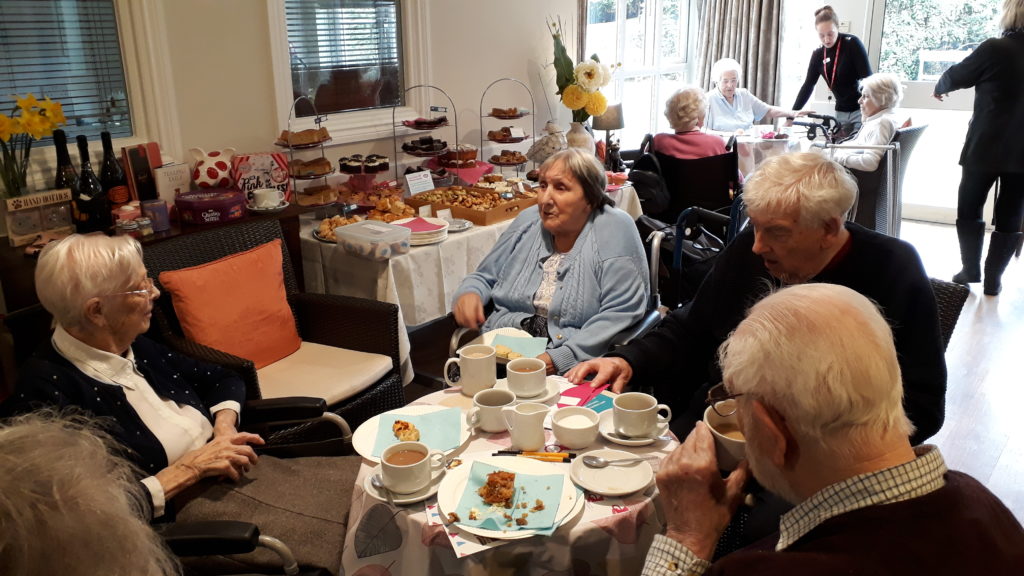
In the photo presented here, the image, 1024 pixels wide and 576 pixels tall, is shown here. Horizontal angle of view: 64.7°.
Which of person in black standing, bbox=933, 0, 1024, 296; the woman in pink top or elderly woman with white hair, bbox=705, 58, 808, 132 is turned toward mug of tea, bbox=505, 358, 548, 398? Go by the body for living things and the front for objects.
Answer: the elderly woman with white hair

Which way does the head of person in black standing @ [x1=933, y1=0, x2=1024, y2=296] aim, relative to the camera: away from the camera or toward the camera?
away from the camera

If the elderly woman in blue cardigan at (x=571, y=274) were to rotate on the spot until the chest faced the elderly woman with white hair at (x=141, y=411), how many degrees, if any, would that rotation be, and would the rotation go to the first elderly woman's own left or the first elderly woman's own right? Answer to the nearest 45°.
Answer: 0° — they already face them

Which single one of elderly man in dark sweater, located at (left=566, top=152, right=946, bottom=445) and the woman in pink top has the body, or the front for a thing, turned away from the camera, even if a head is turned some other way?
the woman in pink top

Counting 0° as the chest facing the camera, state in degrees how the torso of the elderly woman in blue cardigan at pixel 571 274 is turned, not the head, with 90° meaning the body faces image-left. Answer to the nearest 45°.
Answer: approximately 45°

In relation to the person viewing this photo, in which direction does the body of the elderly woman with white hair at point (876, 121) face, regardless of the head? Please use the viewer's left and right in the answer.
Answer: facing to the left of the viewer

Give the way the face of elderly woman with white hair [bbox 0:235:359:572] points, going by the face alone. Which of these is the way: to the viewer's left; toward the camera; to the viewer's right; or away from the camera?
to the viewer's right

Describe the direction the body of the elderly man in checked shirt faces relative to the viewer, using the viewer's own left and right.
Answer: facing away from the viewer and to the left of the viewer

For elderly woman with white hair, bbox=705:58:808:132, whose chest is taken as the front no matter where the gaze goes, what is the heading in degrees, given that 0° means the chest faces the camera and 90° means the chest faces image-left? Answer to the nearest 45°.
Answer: approximately 0°

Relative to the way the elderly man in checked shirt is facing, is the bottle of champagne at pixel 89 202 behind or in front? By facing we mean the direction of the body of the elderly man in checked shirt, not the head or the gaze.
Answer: in front

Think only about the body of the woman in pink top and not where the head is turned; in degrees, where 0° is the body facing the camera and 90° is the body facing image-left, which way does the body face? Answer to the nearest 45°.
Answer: approximately 180°

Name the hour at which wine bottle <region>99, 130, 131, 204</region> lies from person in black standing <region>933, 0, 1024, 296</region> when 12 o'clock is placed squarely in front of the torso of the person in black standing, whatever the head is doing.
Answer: The wine bottle is roughly at 9 o'clock from the person in black standing.

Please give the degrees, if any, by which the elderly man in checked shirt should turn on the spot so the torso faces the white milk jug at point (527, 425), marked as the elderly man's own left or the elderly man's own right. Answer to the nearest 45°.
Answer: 0° — they already face it

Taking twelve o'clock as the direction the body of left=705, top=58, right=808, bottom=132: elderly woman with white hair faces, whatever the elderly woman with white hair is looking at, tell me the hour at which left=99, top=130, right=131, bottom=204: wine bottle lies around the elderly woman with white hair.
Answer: The wine bottle is roughly at 1 o'clock from the elderly woman with white hair.

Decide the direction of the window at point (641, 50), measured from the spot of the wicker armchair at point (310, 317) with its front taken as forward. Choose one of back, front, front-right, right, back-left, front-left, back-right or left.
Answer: left

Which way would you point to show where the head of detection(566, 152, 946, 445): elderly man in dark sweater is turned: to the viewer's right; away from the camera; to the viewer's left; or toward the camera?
to the viewer's left

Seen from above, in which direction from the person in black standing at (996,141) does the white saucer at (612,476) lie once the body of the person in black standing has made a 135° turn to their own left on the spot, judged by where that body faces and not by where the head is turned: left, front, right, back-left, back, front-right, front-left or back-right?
front
